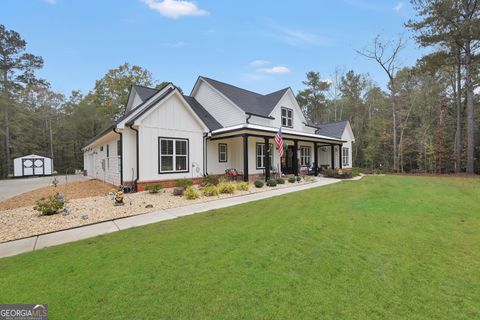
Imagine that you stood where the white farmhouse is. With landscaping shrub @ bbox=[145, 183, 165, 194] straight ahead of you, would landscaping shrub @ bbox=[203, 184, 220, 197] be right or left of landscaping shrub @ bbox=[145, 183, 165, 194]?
left

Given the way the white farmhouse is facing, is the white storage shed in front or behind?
behind

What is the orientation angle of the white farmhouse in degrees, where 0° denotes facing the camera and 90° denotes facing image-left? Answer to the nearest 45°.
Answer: approximately 315°

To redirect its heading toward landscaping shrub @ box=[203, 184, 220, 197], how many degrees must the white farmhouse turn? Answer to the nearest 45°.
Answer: approximately 45° to its right

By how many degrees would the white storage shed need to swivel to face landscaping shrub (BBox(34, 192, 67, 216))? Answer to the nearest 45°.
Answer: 0° — it already faces it

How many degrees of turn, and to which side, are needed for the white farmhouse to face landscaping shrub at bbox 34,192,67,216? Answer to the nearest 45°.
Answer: approximately 90° to its right
